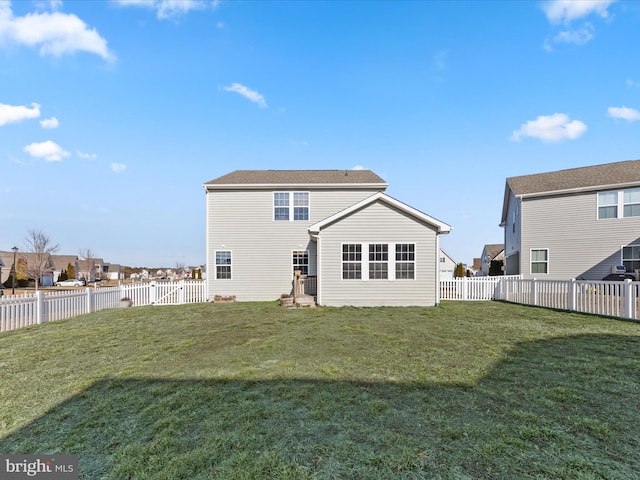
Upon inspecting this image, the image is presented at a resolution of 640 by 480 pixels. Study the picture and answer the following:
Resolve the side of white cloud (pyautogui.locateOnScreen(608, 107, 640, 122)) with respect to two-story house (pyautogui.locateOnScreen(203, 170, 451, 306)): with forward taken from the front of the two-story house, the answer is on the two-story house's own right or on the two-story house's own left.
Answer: on the two-story house's own right

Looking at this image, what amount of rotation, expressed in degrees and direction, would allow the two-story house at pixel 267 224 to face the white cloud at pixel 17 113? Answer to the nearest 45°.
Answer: approximately 90° to its left

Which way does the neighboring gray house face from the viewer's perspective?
away from the camera

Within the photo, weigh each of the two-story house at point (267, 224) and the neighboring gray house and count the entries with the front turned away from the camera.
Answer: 2

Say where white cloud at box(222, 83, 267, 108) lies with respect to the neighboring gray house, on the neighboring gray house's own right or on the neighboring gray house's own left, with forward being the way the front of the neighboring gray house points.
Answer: on the neighboring gray house's own left

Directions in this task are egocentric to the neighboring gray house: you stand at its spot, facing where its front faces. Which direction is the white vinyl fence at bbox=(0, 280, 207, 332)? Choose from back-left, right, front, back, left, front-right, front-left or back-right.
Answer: back-left

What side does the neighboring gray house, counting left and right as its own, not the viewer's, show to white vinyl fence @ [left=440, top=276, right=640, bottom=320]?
back

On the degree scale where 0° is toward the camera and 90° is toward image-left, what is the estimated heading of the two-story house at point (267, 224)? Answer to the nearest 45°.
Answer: approximately 180°
